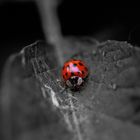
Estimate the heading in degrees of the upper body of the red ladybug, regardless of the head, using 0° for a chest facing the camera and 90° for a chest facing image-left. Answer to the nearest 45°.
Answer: approximately 0°
